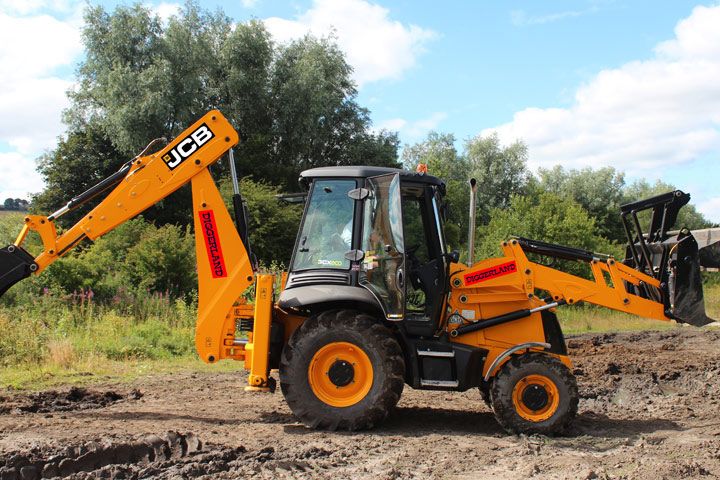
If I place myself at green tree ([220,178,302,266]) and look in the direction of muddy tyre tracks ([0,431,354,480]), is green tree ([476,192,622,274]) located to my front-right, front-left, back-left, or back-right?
back-left

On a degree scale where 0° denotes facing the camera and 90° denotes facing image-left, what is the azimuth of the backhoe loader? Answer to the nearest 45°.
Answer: approximately 270°

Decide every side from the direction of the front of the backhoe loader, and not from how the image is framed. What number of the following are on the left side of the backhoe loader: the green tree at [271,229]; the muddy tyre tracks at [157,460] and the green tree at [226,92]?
2

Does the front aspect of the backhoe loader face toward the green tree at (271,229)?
no

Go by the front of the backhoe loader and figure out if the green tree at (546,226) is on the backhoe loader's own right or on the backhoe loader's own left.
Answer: on the backhoe loader's own left

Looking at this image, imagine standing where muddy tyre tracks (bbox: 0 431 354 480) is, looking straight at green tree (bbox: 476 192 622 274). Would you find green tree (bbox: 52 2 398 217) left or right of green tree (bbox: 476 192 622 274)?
left

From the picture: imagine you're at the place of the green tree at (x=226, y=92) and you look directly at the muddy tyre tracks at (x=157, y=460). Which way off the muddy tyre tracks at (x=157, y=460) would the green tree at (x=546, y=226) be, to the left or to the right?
left

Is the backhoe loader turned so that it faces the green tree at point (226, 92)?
no

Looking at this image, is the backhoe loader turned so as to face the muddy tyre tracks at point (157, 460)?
no
